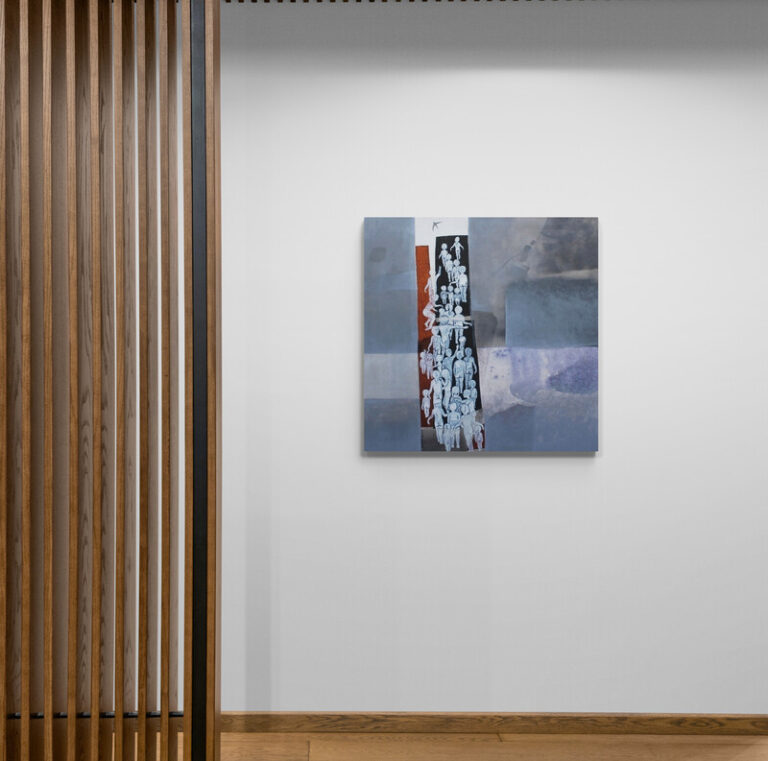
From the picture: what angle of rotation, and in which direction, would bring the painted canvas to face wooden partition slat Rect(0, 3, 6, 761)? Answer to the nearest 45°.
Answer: approximately 45° to its right

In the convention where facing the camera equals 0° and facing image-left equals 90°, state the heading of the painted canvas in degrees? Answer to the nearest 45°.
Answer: approximately 0°
